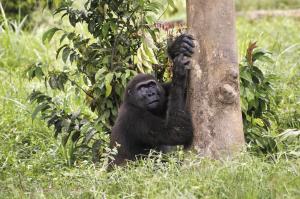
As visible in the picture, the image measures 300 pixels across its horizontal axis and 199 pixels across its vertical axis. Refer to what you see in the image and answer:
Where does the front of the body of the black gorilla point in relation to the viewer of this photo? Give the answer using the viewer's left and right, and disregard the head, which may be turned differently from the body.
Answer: facing the viewer and to the right of the viewer

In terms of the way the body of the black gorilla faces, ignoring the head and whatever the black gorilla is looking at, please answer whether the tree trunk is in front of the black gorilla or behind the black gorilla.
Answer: in front
